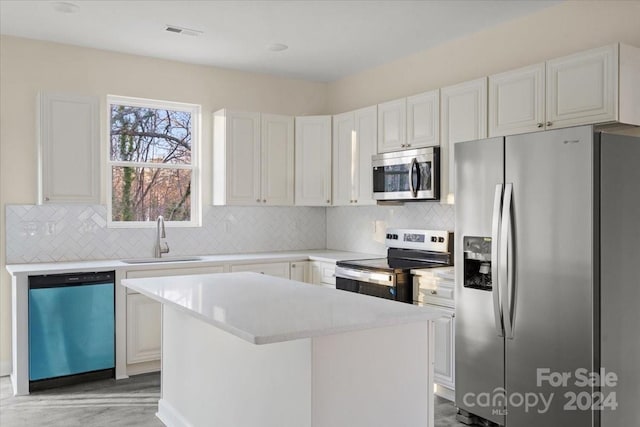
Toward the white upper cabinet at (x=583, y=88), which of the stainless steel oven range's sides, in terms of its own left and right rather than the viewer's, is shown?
left

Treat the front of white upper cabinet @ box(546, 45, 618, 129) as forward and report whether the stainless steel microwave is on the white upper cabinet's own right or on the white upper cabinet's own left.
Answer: on the white upper cabinet's own right

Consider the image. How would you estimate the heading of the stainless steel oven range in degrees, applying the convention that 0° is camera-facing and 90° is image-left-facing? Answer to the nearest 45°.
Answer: approximately 45°

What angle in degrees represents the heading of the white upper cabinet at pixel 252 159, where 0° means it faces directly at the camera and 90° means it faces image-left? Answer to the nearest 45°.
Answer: approximately 315°

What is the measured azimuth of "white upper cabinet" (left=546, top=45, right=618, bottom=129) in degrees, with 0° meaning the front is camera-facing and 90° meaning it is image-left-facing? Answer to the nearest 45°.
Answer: approximately 45°

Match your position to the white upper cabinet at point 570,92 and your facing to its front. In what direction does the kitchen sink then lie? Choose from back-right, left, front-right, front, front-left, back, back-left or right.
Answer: front-right

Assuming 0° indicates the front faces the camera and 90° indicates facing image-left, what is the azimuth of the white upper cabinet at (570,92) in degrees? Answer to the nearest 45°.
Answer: approximately 45°

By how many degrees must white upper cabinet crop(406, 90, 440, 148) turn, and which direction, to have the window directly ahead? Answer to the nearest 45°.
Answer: approximately 45° to its right

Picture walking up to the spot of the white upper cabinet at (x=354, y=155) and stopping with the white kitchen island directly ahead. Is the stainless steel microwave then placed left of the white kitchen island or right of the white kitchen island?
left

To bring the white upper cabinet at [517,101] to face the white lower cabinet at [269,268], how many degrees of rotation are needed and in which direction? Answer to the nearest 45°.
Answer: approximately 45° to its right
